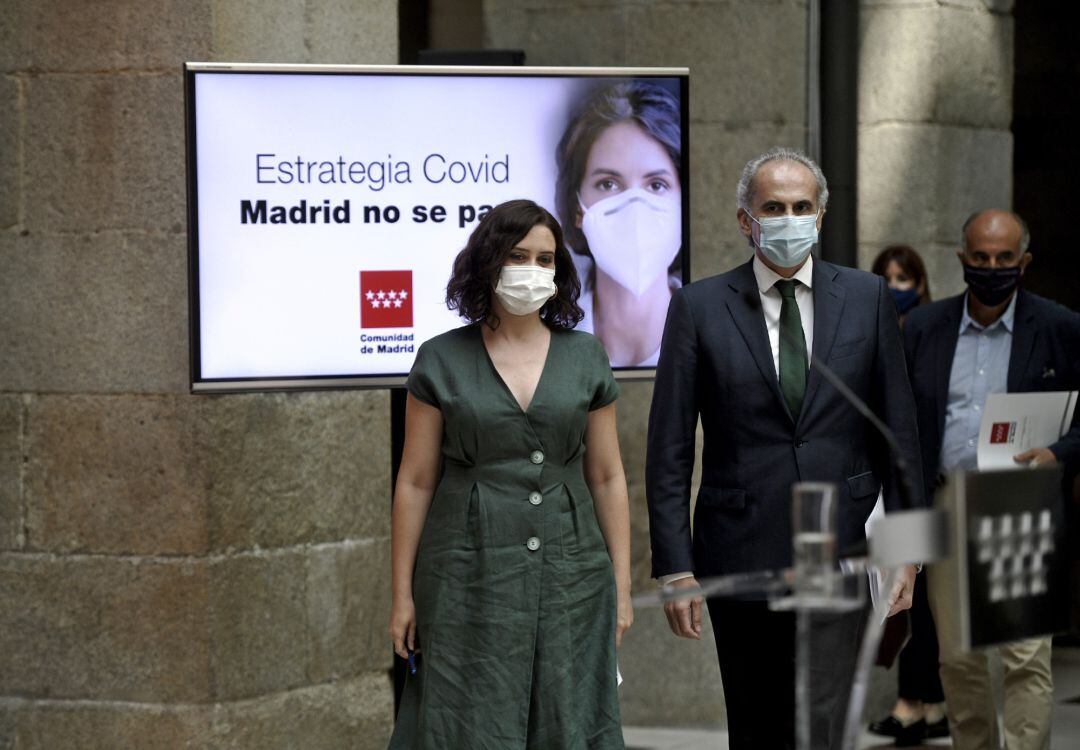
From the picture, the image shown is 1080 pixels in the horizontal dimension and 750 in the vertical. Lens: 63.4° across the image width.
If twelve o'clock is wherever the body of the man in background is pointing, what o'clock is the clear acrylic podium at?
The clear acrylic podium is roughly at 12 o'clock from the man in background.

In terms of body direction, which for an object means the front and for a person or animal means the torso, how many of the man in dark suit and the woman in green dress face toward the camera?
2

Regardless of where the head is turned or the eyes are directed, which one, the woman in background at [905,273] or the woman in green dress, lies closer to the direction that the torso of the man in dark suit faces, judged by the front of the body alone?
the woman in green dress

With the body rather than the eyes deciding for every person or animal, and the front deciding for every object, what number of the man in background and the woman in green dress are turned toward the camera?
2

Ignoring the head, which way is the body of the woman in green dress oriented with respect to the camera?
toward the camera

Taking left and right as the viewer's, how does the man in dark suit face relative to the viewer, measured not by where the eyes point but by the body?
facing the viewer

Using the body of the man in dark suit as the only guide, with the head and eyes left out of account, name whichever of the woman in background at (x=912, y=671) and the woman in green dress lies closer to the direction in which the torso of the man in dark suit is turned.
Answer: the woman in green dress

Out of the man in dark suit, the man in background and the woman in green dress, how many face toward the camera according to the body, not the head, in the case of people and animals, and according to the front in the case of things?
3
